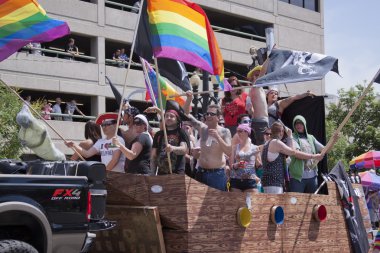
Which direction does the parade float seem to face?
to the viewer's left

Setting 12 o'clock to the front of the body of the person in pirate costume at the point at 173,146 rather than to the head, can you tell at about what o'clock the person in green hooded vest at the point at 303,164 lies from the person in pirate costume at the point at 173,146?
the person in green hooded vest at the point at 303,164 is roughly at 8 o'clock from the person in pirate costume at the point at 173,146.

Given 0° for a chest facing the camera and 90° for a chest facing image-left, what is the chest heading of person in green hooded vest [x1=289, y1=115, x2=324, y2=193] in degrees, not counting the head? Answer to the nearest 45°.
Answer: approximately 0°

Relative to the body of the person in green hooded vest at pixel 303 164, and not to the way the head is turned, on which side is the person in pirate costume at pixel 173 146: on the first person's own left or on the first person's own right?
on the first person's own right

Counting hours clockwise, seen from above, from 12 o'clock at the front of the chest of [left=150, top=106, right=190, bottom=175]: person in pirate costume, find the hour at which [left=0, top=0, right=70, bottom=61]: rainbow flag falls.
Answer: The rainbow flag is roughly at 3 o'clock from the person in pirate costume.

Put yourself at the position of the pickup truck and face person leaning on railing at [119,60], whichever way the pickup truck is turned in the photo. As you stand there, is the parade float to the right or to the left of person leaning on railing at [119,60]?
right

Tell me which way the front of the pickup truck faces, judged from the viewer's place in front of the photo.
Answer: facing to the left of the viewer

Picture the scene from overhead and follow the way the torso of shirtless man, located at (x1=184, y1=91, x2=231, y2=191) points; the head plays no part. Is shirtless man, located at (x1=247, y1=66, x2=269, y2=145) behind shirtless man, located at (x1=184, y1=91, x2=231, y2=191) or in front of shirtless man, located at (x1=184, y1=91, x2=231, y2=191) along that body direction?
behind

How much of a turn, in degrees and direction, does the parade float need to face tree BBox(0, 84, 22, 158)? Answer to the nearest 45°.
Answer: approximately 45° to its right

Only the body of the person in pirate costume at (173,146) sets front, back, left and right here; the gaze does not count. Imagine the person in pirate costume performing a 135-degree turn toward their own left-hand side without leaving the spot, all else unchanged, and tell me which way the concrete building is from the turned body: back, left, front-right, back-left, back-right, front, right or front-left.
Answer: front-left

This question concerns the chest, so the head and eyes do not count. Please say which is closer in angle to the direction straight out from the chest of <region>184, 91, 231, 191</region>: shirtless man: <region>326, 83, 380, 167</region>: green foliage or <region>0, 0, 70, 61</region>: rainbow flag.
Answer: the rainbow flag

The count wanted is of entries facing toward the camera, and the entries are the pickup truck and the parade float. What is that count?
0

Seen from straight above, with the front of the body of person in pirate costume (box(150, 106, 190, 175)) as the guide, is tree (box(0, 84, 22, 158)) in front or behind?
behind
